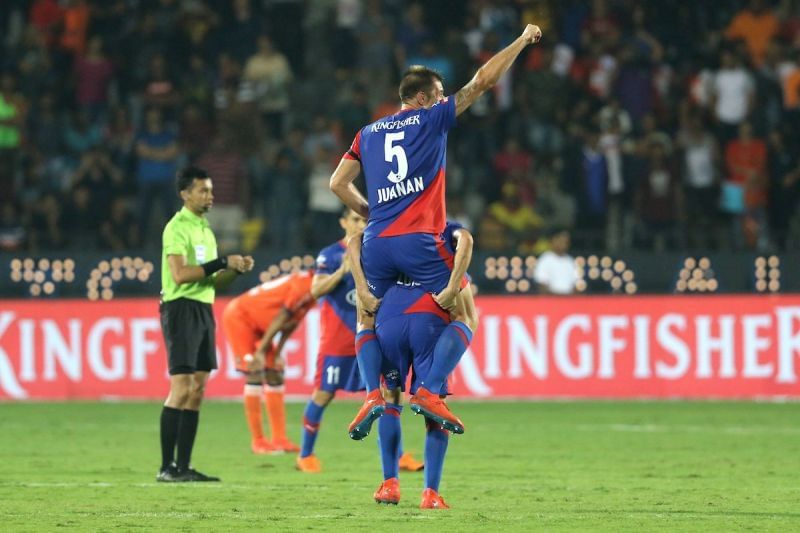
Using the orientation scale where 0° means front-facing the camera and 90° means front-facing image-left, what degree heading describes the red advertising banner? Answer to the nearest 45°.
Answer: approximately 0°

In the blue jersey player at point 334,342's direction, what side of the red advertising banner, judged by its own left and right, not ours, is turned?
front

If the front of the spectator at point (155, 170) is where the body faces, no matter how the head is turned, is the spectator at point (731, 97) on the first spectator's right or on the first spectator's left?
on the first spectator's left

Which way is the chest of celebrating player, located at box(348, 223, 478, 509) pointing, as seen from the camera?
away from the camera

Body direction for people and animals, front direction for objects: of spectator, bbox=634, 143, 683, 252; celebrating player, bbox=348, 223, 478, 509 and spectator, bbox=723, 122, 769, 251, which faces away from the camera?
the celebrating player

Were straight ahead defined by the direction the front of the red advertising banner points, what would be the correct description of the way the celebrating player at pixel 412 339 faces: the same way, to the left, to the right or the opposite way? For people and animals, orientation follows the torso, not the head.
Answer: the opposite way

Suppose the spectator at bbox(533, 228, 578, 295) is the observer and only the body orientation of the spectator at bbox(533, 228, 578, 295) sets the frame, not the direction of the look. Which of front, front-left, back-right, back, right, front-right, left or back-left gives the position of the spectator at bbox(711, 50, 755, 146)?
back-left

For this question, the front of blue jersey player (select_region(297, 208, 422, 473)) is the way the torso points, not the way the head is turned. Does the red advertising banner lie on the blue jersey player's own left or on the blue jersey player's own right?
on the blue jersey player's own left
